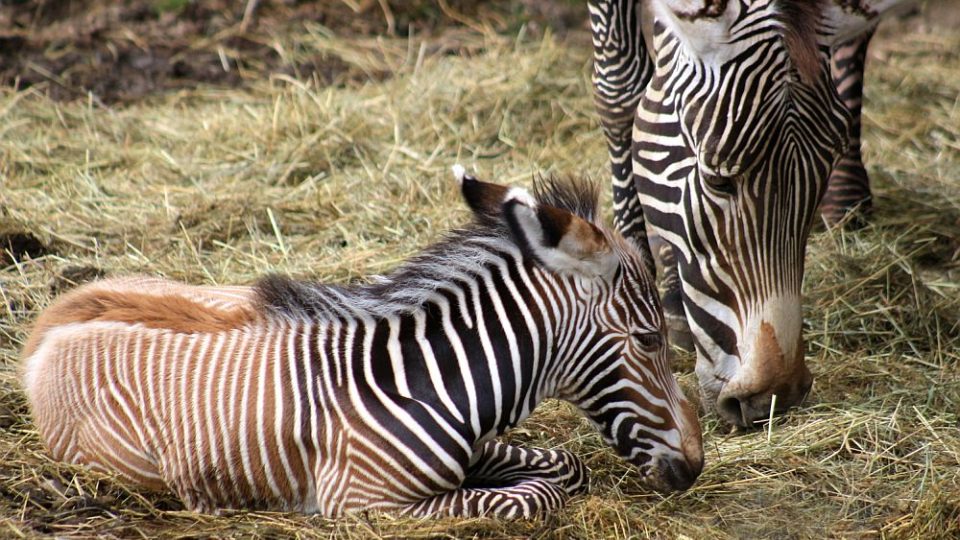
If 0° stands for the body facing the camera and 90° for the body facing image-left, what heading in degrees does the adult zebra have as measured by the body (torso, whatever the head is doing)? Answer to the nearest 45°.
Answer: approximately 0°

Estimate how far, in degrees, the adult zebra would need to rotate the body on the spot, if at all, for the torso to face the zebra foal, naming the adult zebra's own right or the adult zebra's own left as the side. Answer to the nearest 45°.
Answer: approximately 45° to the adult zebra's own right

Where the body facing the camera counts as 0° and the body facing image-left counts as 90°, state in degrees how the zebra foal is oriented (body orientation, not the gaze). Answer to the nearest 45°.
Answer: approximately 270°

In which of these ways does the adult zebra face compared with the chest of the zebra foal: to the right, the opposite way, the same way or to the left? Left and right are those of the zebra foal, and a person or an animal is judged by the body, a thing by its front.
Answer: to the right

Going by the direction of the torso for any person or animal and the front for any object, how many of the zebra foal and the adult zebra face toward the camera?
1

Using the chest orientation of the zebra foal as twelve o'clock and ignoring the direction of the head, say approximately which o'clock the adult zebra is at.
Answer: The adult zebra is roughly at 11 o'clock from the zebra foal.
